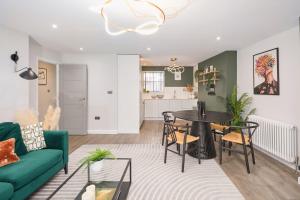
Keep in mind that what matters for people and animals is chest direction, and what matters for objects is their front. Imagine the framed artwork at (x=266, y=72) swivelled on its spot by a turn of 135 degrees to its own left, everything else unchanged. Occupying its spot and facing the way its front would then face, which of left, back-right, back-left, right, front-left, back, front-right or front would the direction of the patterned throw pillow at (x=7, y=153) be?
back-right

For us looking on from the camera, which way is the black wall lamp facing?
facing the viewer and to the right of the viewer

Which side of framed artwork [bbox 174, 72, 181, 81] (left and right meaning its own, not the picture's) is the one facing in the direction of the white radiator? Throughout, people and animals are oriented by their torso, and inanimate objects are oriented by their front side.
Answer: front

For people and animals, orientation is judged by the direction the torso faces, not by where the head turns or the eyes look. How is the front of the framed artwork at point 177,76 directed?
toward the camera

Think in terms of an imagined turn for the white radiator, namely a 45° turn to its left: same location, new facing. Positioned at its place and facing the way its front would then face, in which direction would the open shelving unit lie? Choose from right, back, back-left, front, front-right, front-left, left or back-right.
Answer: back-right

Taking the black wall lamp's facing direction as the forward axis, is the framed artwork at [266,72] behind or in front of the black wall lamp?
in front

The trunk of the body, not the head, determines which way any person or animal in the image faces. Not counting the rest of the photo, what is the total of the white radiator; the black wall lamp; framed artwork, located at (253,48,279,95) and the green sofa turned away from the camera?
0

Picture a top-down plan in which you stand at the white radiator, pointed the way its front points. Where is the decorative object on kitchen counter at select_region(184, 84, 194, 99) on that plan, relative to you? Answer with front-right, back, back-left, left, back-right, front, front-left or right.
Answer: right

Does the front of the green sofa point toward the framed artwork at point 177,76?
no

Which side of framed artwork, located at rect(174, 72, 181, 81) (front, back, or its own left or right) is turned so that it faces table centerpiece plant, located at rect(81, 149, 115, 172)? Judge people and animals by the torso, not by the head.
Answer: front

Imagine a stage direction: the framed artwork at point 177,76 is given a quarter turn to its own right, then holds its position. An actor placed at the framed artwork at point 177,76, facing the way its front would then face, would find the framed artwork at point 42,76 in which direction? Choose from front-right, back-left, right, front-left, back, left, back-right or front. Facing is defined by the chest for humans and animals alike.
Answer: front-left

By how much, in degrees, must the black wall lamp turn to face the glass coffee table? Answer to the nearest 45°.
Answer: approximately 45° to its right

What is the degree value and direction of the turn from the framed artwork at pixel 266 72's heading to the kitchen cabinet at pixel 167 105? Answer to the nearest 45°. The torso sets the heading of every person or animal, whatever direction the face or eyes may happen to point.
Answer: approximately 90° to its right

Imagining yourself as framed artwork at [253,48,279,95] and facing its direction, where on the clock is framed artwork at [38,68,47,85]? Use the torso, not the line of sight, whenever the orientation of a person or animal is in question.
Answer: framed artwork at [38,68,47,85] is roughly at 1 o'clock from framed artwork at [253,48,279,95].

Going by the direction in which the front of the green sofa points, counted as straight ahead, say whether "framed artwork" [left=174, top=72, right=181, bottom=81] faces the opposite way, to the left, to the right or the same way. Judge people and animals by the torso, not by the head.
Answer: to the right

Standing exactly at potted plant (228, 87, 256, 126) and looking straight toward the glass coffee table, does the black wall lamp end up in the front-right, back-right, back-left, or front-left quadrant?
front-right

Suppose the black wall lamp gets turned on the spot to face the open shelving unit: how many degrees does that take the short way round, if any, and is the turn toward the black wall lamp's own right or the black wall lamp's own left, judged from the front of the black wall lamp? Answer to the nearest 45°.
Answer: approximately 45° to the black wall lamp's own left

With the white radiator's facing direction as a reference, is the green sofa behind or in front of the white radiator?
in front

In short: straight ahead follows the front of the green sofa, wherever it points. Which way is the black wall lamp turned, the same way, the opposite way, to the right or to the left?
the same way

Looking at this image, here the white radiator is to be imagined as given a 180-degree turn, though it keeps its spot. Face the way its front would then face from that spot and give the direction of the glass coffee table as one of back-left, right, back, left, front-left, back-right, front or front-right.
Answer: back
